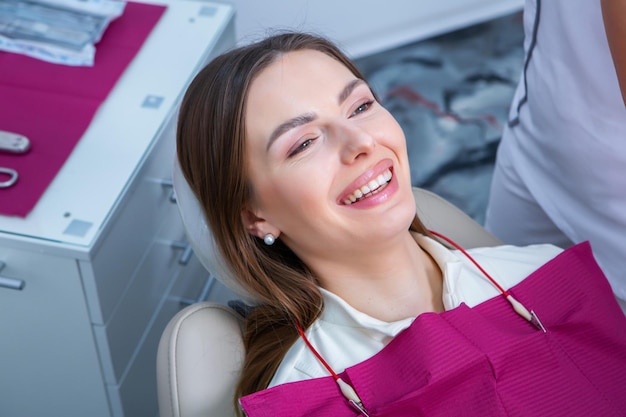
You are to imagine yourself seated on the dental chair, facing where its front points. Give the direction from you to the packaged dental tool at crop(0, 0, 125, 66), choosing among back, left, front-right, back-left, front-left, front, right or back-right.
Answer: back

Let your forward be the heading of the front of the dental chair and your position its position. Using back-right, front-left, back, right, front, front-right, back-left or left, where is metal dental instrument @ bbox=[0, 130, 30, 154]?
back

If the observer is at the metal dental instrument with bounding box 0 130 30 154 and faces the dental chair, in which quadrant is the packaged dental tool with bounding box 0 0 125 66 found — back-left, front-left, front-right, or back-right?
back-left

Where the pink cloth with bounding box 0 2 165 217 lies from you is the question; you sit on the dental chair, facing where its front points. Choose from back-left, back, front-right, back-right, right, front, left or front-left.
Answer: back

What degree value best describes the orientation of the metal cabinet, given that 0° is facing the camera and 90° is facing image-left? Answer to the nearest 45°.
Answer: approximately 315°

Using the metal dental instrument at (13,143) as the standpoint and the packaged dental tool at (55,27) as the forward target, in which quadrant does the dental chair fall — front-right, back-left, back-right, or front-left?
back-right
